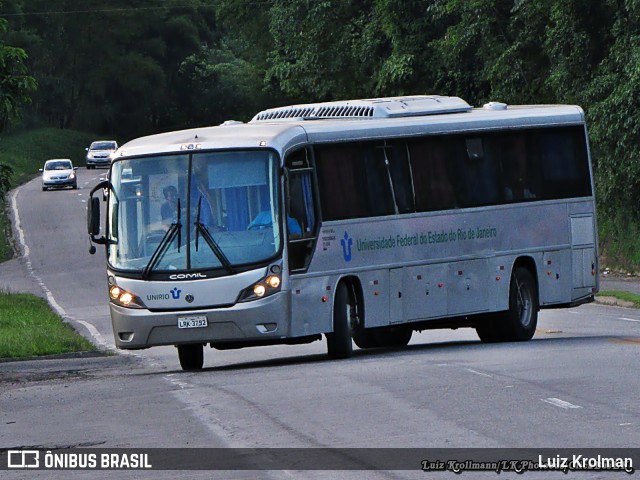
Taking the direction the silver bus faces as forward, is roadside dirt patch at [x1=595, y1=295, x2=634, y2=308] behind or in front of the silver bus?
behind

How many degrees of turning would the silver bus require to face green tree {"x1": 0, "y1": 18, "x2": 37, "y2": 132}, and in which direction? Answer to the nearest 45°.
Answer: approximately 90° to its right

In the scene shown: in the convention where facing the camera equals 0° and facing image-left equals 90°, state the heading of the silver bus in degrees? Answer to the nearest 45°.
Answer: approximately 45°

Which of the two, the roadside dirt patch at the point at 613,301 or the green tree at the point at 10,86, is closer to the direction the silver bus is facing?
the green tree

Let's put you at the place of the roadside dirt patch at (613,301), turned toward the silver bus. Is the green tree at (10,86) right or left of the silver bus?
right
